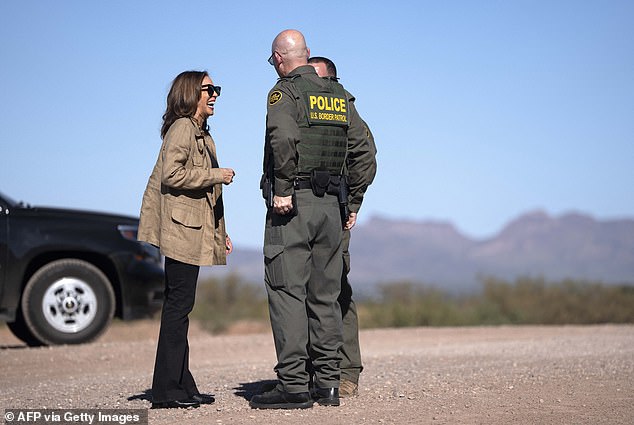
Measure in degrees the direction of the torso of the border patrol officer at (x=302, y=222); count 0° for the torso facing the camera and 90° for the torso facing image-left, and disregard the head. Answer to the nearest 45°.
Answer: approximately 135°

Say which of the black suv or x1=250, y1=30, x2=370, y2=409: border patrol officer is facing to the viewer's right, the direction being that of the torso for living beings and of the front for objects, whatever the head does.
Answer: the black suv

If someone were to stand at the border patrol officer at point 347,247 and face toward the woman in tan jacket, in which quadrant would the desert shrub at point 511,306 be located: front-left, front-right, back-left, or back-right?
back-right

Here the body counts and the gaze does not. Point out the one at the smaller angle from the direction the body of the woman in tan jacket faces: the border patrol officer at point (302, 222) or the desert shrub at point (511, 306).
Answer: the border patrol officer

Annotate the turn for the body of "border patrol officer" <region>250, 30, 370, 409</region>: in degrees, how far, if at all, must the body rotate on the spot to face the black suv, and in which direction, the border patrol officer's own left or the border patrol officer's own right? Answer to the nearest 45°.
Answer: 0° — they already face it

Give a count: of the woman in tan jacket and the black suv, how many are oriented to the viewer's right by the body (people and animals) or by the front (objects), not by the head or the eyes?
2

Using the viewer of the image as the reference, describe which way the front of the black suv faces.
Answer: facing to the right of the viewer

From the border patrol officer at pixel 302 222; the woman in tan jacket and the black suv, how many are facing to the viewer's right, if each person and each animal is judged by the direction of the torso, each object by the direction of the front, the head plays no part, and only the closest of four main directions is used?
2

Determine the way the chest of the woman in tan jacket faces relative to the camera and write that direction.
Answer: to the viewer's right
